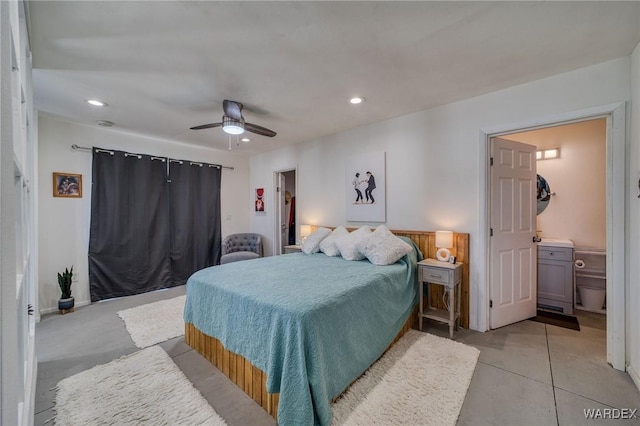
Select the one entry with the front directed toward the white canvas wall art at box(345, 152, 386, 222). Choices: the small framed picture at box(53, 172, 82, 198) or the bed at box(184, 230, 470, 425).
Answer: the small framed picture

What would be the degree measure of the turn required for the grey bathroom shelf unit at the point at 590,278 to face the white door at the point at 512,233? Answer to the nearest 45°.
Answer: approximately 45° to its right

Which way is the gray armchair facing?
toward the camera

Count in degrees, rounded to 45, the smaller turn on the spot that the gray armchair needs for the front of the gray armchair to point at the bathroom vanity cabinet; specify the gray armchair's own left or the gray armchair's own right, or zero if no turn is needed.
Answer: approximately 45° to the gray armchair's own left

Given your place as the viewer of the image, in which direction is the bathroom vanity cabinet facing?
facing the viewer and to the left of the viewer

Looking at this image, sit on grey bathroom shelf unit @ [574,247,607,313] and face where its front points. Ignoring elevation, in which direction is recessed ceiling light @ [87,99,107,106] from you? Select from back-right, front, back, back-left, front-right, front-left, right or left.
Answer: front-right

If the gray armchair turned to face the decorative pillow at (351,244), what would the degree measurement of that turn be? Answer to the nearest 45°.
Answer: approximately 45° to its left

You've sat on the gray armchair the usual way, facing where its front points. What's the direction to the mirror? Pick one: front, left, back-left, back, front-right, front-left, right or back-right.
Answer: front-left

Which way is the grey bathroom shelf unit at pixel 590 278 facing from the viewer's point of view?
toward the camera

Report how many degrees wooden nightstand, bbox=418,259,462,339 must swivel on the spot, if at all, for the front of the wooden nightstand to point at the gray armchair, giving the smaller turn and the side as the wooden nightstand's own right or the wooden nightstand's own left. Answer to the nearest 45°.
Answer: approximately 45° to the wooden nightstand's own right

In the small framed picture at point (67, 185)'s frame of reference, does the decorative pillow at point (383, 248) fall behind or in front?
in front

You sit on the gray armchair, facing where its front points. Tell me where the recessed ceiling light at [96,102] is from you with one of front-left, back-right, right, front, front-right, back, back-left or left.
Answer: front-right

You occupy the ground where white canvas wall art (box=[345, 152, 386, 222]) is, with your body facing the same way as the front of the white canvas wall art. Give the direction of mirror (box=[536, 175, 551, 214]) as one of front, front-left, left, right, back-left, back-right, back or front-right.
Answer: back-left

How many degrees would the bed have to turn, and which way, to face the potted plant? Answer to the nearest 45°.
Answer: approximately 90° to its right
